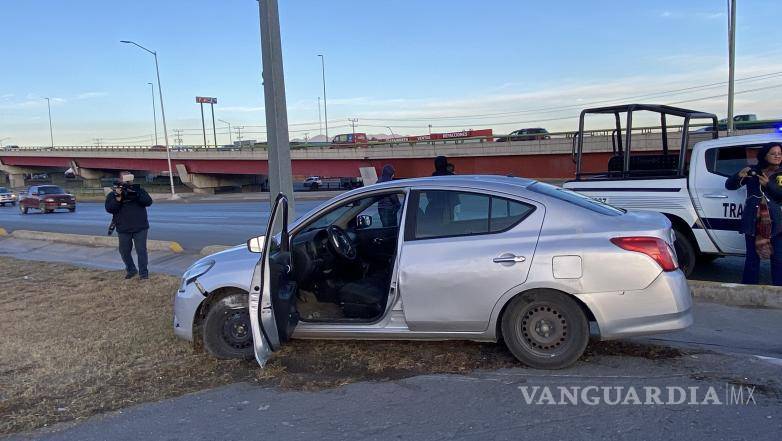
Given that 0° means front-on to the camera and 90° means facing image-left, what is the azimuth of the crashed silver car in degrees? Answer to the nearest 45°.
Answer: approximately 90°

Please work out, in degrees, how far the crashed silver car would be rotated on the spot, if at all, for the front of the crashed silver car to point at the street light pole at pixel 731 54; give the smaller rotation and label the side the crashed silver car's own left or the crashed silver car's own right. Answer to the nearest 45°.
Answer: approximately 135° to the crashed silver car's own right

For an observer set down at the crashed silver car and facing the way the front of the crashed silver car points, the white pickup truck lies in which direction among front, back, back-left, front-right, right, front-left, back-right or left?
back-right

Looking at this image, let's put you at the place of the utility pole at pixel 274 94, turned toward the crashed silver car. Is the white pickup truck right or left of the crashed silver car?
left

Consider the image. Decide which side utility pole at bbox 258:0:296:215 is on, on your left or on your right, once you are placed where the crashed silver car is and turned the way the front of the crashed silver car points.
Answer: on your right

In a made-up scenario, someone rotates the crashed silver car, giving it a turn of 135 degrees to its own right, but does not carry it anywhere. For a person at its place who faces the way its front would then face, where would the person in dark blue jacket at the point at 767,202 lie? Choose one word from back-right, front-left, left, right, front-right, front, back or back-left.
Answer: front

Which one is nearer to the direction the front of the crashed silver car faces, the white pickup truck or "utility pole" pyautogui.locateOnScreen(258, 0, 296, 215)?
the utility pole
